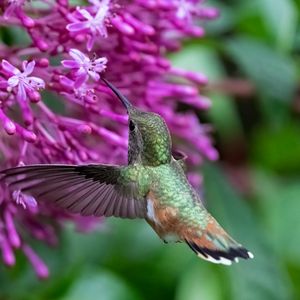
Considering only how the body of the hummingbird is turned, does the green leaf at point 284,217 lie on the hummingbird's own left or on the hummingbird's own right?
on the hummingbird's own right

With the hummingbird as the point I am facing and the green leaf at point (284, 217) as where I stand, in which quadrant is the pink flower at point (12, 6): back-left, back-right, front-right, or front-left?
front-right

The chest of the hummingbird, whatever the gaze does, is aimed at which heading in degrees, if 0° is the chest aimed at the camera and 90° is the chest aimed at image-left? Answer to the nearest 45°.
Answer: approximately 135°

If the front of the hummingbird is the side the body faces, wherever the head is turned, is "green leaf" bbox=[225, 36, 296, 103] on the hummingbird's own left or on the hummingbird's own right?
on the hummingbird's own right

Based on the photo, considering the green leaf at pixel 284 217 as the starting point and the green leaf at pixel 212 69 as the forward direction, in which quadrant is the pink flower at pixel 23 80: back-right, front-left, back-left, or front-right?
front-left
